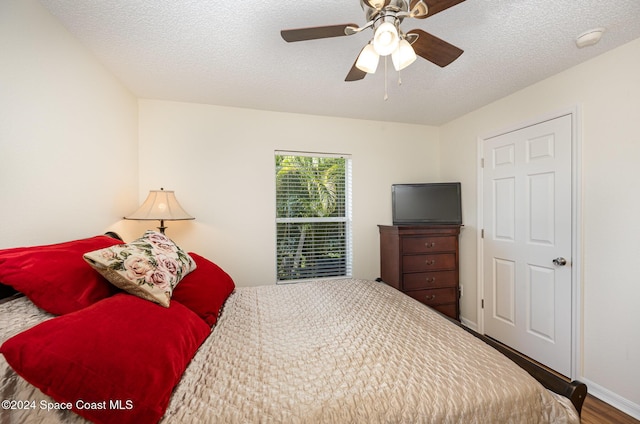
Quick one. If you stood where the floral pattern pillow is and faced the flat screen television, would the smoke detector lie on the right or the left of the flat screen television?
right

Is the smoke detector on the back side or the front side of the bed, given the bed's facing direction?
on the front side

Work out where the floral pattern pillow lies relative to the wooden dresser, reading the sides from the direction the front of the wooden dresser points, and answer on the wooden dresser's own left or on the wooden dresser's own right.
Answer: on the wooden dresser's own right

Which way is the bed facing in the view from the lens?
facing to the right of the viewer

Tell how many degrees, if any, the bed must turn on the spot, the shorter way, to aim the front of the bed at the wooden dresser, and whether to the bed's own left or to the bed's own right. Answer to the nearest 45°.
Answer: approximately 45° to the bed's own left

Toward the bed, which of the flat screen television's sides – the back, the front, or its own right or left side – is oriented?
front

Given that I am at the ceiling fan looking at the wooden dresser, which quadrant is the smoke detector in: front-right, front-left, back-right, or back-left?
front-right

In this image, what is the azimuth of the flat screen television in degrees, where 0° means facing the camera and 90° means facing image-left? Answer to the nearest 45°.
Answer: approximately 0°

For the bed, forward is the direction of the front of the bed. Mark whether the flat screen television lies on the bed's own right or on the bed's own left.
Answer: on the bed's own left

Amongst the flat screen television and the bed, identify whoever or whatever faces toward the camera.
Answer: the flat screen television

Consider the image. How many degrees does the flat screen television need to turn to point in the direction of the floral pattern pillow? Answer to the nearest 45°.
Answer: approximately 45° to its right

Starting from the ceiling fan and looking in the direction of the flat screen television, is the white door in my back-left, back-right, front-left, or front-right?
front-right

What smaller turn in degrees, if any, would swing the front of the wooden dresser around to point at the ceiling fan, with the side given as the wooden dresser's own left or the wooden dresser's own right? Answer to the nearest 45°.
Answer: approximately 45° to the wooden dresser's own right

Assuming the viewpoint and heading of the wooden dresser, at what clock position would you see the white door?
The white door is roughly at 11 o'clock from the wooden dresser.

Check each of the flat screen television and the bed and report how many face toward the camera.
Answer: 1

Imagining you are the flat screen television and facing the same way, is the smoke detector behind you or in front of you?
in front

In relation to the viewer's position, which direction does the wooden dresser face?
facing the viewer and to the right of the viewer
